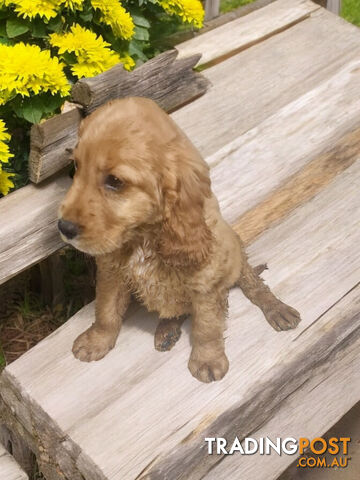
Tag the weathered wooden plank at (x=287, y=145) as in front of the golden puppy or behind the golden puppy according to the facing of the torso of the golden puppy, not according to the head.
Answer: behind

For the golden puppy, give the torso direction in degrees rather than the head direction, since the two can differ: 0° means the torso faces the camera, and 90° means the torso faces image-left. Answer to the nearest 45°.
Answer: approximately 45°

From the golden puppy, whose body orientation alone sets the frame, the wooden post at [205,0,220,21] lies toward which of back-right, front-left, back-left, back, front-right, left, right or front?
back-right

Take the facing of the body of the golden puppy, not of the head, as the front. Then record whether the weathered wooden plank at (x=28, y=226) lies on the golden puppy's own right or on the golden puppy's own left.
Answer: on the golden puppy's own right

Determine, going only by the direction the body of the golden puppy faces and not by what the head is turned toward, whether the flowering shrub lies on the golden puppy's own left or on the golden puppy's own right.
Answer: on the golden puppy's own right

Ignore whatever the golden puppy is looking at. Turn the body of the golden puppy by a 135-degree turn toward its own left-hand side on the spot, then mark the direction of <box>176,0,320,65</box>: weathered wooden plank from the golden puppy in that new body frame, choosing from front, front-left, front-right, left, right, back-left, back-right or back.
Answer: left

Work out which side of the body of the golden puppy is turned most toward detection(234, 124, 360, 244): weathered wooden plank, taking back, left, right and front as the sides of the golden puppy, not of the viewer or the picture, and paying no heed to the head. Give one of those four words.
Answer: back

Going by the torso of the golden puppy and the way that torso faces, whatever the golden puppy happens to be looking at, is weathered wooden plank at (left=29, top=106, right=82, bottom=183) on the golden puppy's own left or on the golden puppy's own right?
on the golden puppy's own right

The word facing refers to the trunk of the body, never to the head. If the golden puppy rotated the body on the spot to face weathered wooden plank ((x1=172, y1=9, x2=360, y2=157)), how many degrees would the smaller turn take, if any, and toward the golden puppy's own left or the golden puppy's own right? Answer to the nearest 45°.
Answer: approximately 135° to the golden puppy's own right
